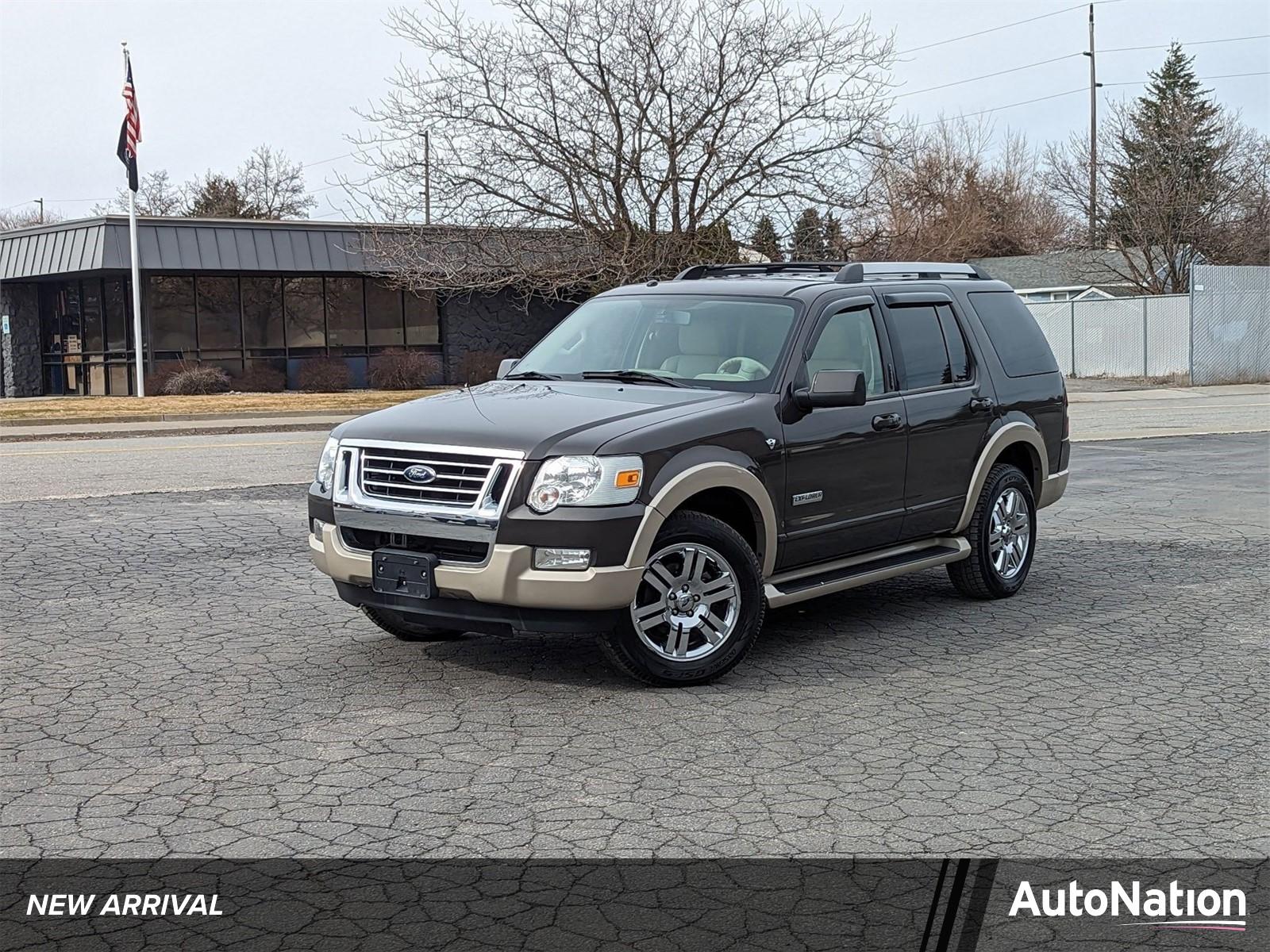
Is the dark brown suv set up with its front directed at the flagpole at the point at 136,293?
no

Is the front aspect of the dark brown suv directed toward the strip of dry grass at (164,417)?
no

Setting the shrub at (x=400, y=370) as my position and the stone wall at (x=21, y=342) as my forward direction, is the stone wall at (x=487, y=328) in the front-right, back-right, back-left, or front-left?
back-right

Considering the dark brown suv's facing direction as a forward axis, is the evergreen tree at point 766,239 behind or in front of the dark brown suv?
behind

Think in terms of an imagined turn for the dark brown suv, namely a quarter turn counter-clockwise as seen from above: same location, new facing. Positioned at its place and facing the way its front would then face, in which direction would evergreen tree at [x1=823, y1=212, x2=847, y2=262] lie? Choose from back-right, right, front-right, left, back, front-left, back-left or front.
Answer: back-left

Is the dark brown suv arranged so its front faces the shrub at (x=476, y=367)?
no

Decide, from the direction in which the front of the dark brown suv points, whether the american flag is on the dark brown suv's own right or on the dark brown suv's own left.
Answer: on the dark brown suv's own right

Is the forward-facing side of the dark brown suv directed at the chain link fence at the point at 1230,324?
no

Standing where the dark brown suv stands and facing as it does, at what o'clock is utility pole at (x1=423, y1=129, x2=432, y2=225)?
The utility pole is roughly at 4 o'clock from the dark brown suv.

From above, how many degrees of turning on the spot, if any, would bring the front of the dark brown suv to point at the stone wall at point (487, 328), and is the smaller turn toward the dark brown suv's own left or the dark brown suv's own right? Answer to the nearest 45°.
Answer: approximately 135° to the dark brown suv's own right

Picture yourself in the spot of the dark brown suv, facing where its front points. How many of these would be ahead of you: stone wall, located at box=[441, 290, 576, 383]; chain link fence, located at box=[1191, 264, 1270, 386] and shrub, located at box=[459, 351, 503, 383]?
0

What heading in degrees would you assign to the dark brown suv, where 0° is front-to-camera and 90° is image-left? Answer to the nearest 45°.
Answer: approximately 45°

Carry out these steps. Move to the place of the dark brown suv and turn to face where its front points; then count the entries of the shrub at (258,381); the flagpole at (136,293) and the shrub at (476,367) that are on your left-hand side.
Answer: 0
